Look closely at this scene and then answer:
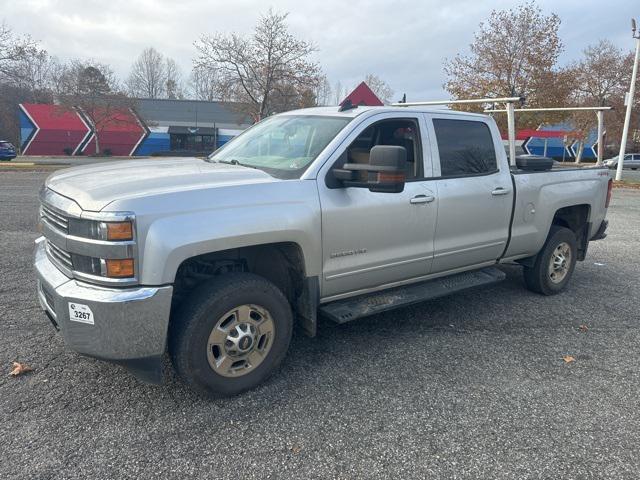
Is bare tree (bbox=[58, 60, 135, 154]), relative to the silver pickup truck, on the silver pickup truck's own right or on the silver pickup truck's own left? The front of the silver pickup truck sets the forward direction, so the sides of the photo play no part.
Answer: on the silver pickup truck's own right

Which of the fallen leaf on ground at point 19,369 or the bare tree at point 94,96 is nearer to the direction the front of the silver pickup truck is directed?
the fallen leaf on ground

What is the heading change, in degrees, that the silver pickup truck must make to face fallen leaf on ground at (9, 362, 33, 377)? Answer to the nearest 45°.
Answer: approximately 45° to its right

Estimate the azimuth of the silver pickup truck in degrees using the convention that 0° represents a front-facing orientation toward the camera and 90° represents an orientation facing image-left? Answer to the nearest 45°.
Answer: approximately 45°
